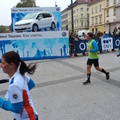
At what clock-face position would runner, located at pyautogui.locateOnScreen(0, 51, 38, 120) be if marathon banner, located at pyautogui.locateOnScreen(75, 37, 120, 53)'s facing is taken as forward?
The runner is roughly at 12 o'clock from the marathon banner.

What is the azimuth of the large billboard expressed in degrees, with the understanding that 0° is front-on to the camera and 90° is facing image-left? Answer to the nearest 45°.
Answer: approximately 0°

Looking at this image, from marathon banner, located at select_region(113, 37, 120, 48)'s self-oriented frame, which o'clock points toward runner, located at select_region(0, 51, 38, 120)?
The runner is roughly at 12 o'clock from the marathon banner.
